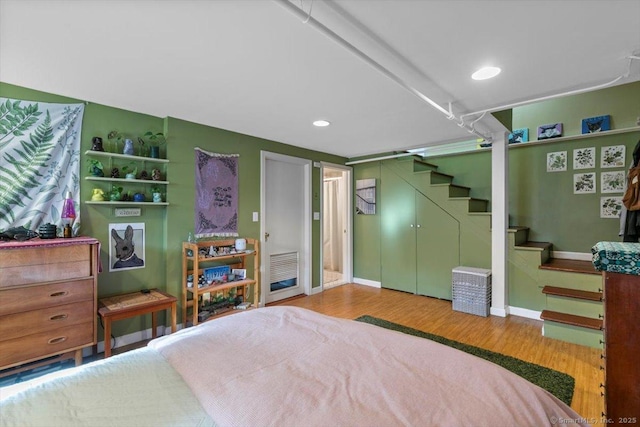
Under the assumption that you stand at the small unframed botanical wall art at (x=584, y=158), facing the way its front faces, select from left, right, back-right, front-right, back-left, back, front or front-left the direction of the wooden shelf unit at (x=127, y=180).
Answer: front-right
